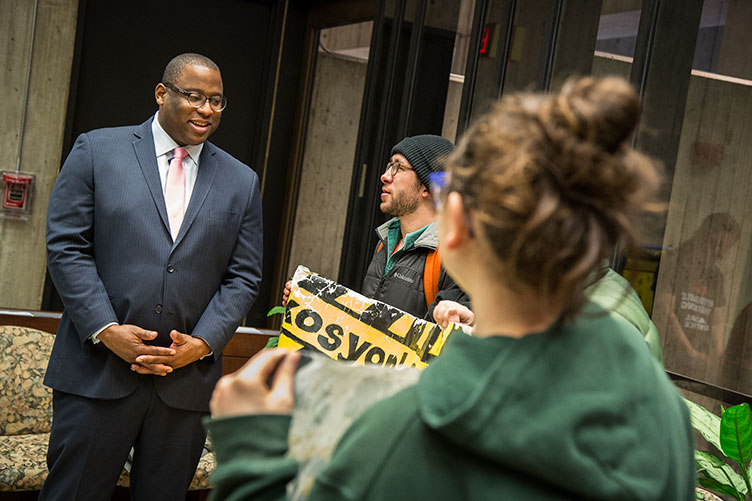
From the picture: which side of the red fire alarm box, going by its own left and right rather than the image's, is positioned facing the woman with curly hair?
front

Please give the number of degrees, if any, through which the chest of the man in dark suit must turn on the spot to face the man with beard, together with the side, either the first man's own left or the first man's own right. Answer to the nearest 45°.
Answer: approximately 45° to the first man's own left

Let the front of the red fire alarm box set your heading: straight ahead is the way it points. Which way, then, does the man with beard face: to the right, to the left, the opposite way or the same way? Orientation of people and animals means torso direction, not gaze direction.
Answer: to the right

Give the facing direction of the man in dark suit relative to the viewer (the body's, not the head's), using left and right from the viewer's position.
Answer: facing the viewer and to the right of the viewer

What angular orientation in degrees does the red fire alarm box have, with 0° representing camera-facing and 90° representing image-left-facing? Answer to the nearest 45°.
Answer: approximately 0°

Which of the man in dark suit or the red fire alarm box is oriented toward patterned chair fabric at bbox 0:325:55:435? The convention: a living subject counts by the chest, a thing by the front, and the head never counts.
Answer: the red fire alarm box

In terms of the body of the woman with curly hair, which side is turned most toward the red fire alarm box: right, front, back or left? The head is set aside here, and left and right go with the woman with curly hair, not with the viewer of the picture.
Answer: front

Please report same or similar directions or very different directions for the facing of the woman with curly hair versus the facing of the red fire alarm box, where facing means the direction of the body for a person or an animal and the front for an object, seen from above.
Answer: very different directions

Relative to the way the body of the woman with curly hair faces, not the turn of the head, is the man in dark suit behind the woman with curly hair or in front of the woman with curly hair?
in front

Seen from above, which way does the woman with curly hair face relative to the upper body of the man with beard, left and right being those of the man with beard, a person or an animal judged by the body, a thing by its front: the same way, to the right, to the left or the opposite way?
to the right

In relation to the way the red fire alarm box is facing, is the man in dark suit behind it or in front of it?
in front

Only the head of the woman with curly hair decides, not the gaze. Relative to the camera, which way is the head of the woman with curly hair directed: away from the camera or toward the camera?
away from the camera

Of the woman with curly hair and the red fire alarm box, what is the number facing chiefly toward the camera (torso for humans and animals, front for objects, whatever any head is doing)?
1
